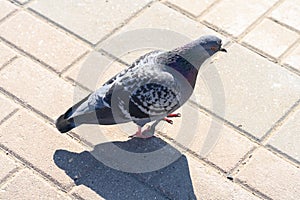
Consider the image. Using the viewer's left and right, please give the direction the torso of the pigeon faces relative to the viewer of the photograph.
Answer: facing to the right of the viewer

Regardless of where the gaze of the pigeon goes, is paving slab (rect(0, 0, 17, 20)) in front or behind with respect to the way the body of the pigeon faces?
behind
